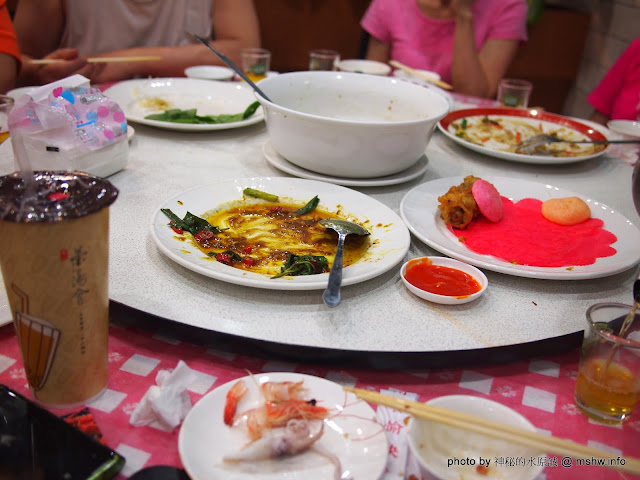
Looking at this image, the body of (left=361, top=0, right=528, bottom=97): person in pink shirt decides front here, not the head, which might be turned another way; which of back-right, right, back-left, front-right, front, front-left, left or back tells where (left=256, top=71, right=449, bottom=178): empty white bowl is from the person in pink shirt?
front

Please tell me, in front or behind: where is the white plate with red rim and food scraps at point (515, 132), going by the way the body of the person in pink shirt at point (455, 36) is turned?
in front

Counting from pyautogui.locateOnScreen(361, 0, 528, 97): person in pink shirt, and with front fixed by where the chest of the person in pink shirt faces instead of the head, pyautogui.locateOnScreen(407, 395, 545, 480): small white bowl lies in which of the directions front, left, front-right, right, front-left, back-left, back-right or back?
front

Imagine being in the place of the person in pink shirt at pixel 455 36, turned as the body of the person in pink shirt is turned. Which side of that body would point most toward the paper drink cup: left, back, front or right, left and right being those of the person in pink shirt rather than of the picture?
front

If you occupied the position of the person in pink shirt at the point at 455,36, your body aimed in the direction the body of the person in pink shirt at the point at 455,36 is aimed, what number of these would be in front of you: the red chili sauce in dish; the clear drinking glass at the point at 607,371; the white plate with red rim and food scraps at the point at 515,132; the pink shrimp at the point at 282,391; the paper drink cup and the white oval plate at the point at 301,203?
6

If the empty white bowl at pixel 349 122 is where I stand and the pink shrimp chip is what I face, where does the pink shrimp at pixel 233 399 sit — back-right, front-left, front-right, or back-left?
front-right

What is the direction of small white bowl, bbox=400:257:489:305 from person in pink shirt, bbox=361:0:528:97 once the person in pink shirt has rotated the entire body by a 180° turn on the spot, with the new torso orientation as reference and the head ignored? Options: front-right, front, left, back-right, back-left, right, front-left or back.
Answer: back

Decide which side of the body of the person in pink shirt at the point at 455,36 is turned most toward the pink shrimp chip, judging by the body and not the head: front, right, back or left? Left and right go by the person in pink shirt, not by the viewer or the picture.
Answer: front

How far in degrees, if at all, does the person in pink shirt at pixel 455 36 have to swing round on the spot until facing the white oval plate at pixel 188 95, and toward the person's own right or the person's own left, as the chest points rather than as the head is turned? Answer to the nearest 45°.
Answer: approximately 45° to the person's own right

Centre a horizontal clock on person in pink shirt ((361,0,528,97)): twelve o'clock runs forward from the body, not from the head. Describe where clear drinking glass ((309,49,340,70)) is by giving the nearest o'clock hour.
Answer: The clear drinking glass is roughly at 1 o'clock from the person in pink shirt.

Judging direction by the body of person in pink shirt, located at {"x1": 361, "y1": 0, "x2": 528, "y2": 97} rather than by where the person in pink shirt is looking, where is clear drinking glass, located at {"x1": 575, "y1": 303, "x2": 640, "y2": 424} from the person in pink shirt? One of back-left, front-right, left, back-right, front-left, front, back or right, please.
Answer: front

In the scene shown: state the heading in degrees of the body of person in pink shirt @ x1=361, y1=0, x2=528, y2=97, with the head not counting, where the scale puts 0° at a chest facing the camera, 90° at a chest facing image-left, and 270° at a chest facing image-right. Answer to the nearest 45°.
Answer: approximately 0°

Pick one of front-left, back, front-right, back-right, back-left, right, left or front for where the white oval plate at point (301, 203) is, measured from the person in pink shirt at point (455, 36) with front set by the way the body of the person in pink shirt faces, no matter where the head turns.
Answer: front

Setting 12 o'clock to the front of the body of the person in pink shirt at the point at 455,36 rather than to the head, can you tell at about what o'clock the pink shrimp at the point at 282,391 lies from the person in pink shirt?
The pink shrimp is roughly at 12 o'clock from the person in pink shirt.

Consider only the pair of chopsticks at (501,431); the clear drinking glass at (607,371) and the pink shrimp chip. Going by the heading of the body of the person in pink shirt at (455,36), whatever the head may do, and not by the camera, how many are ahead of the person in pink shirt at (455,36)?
3

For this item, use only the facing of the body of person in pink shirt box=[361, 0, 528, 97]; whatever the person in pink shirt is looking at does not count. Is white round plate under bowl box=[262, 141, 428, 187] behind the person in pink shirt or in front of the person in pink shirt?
in front

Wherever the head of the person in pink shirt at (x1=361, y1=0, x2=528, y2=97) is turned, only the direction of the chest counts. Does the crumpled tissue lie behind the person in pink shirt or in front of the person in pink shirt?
in front
